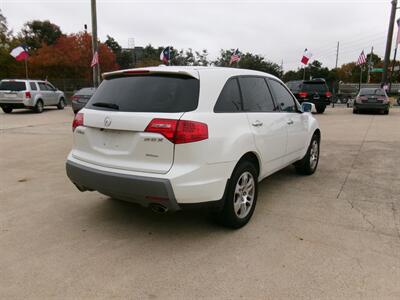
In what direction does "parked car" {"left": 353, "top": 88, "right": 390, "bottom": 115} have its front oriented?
away from the camera

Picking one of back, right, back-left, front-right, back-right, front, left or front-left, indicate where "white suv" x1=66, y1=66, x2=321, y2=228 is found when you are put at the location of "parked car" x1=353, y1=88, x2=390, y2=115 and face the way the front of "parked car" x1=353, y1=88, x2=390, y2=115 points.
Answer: back

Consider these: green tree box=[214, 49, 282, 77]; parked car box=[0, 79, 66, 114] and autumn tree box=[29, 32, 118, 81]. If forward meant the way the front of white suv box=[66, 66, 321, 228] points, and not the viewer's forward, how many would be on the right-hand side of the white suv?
0

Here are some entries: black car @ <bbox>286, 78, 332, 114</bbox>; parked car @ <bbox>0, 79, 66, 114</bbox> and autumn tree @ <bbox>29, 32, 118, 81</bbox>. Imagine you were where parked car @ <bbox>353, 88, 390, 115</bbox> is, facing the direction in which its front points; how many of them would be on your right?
0

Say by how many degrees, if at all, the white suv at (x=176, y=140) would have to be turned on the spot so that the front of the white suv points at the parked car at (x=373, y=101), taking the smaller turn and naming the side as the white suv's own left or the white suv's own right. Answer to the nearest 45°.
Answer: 0° — it already faces it

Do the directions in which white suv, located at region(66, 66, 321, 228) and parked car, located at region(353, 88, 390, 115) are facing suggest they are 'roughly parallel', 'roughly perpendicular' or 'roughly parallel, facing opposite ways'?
roughly parallel

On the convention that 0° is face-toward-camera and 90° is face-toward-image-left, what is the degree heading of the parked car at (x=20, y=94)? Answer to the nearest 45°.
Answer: approximately 225°

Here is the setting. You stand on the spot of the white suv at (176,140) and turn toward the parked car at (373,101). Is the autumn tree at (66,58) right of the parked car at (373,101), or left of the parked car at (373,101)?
left

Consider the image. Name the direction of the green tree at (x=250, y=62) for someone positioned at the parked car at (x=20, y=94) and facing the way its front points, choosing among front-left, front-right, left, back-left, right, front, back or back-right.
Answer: front

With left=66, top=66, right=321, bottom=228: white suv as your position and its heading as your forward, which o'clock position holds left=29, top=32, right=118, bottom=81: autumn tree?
The autumn tree is roughly at 10 o'clock from the white suv.

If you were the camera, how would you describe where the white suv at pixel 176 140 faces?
facing away from the viewer and to the right of the viewer

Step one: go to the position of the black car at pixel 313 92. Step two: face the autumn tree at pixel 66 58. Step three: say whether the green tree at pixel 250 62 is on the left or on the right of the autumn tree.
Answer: right

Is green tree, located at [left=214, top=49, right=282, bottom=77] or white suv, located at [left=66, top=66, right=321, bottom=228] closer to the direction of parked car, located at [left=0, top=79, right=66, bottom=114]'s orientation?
the green tree

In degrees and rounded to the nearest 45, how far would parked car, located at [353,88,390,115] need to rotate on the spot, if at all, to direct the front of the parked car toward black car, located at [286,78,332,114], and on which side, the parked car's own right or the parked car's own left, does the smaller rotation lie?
approximately 90° to the parked car's own left
